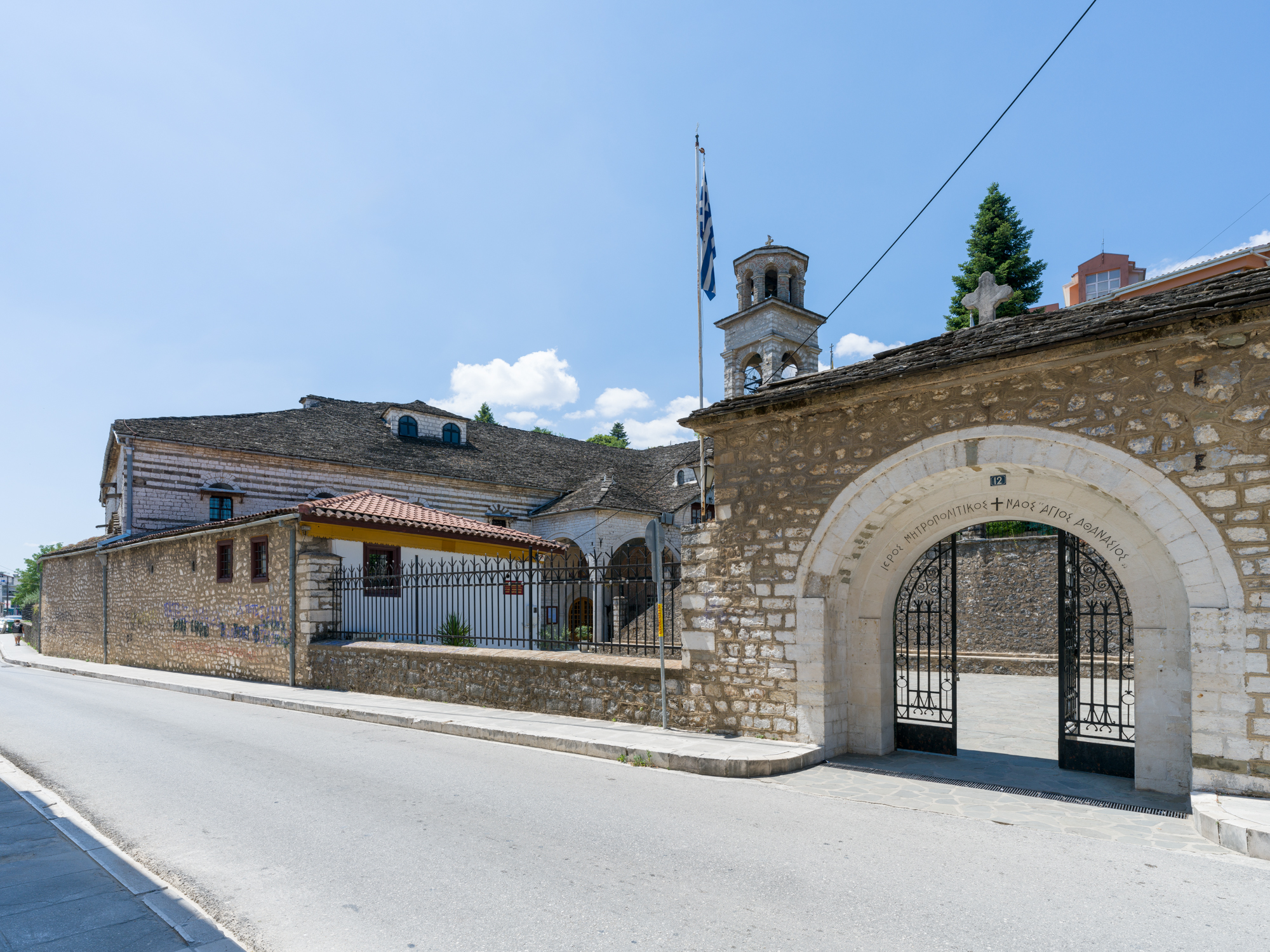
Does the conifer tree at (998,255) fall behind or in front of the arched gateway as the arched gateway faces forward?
behind

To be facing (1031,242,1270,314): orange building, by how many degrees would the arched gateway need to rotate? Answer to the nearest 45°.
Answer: approximately 135° to its right

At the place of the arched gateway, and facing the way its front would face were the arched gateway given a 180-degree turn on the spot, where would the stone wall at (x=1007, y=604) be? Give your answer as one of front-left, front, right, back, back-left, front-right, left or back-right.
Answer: front-left

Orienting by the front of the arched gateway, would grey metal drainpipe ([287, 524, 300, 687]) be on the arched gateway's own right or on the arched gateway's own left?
on the arched gateway's own right

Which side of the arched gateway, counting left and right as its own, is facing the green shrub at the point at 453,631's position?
right

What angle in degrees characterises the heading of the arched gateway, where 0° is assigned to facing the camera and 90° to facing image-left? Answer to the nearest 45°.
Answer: approximately 45°

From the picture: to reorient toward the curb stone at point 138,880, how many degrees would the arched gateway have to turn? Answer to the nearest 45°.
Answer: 0° — it already faces it
